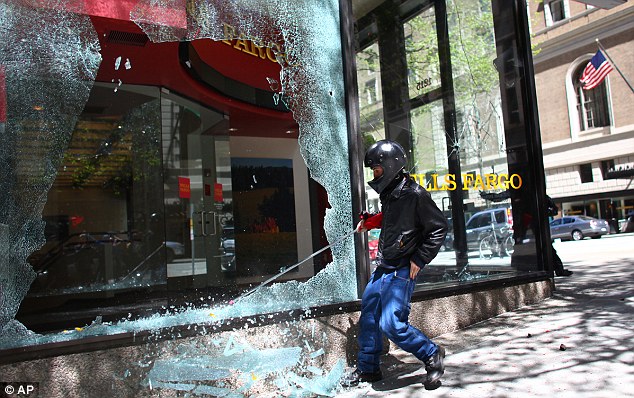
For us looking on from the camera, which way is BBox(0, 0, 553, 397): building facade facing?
facing the viewer and to the right of the viewer

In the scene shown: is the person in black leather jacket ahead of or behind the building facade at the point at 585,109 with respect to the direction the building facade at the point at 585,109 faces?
ahead

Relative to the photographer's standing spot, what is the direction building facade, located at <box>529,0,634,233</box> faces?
facing the viewer and to the left of the viewer

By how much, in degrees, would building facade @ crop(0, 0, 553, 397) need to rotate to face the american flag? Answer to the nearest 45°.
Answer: approximately 90° to its left

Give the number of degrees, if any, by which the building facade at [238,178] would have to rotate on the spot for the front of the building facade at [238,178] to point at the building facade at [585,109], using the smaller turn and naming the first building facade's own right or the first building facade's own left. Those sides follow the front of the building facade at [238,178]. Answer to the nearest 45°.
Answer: approximately 90° to the first building facade's own left

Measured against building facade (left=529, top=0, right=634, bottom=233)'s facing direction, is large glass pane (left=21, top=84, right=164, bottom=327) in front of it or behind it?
in front
